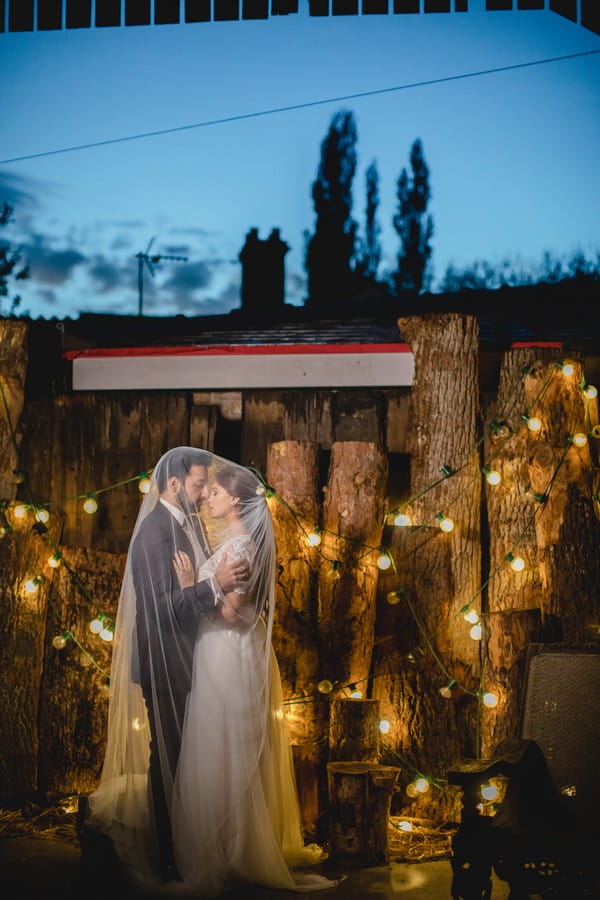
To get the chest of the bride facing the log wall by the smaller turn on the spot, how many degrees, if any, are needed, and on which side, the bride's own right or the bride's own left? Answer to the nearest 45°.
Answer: approximately 135° to the bride's own right

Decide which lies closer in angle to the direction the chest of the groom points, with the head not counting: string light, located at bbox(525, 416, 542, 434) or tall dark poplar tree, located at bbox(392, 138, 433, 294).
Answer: the string light

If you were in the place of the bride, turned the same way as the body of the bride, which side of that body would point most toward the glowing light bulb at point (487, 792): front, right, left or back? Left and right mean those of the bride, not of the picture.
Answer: back

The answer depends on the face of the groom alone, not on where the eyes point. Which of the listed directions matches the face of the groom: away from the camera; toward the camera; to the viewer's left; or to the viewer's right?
to the viewer's right

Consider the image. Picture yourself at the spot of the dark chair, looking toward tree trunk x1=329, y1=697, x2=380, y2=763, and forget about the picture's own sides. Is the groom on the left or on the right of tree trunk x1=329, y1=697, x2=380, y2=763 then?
left

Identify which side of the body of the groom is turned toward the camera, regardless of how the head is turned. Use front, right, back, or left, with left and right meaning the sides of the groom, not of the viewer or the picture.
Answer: right

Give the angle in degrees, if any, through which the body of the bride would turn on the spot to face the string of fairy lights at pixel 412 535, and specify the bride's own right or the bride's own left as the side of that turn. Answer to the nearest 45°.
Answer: approximately 135° to the bride's own right

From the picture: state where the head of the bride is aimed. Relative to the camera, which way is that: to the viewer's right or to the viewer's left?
to the viewer's left

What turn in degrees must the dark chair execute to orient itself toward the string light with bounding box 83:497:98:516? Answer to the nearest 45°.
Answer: approximately 90° to its right

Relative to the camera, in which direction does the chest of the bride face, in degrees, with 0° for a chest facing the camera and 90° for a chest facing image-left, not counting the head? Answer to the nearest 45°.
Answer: approximately 90°
